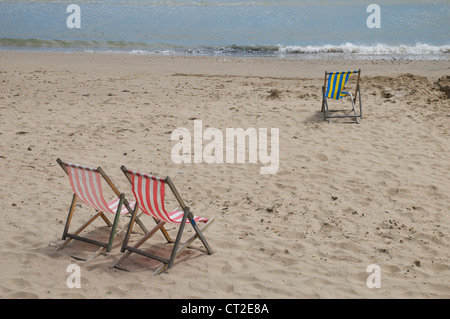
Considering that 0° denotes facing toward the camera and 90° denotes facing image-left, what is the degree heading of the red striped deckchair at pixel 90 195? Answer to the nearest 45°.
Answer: approximately 225°

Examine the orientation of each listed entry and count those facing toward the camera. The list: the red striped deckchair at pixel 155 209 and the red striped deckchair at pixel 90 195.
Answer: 0

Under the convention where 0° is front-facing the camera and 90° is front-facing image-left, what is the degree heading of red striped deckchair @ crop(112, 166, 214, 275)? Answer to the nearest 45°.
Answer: approximately 225°
